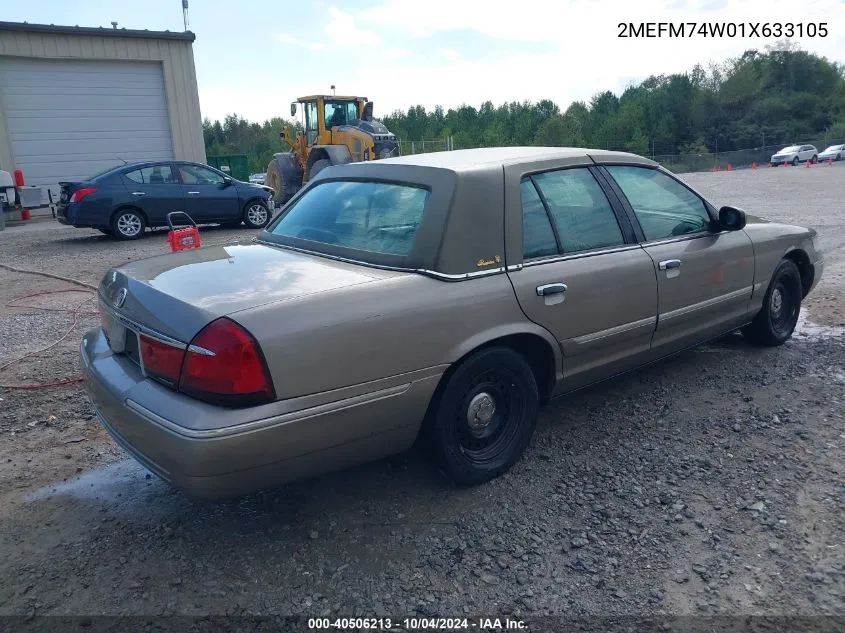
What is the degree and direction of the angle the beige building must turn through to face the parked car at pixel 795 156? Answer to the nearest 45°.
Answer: approximately 90° to its left

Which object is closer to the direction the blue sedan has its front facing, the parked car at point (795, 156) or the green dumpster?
the parked car

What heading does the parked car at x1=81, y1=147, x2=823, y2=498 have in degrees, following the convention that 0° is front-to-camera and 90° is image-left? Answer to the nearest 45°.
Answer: approximately 225°

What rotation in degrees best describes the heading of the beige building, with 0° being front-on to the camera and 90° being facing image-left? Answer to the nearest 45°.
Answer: approximately 0°

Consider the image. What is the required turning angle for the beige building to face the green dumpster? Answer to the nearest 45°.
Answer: approximately 135° to its left

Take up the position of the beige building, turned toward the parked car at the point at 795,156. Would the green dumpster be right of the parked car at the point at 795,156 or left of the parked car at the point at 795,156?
left

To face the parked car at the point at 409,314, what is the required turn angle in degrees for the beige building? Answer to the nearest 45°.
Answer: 0° — it already faces it

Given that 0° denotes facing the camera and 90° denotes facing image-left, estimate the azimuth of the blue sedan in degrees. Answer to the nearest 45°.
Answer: approximately 270°

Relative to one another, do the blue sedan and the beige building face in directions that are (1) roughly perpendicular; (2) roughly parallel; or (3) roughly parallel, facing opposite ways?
roughly perpendicular

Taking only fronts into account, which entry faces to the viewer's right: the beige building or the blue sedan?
the blue sedan

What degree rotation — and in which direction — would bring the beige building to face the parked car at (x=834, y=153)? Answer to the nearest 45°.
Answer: approximately 90° to its left

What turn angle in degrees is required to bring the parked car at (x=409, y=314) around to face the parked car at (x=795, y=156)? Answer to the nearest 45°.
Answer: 0° — it already faces it

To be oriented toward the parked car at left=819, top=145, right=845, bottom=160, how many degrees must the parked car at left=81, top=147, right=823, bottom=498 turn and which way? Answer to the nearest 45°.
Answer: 0° — it already faces it

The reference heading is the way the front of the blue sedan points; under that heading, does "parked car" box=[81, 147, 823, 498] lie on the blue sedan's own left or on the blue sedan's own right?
on the blue sedan's own right

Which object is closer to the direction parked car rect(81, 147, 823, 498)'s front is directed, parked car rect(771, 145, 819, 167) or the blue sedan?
the parked car

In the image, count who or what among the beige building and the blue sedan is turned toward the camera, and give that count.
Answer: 1
